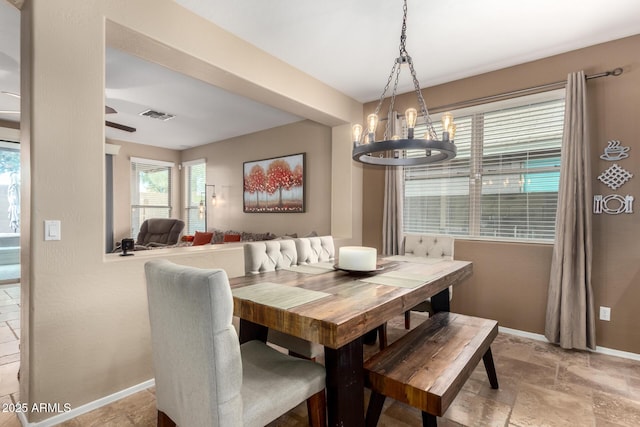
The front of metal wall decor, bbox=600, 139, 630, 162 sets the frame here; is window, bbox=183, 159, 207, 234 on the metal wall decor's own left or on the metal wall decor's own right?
on the metal wall decor's own right

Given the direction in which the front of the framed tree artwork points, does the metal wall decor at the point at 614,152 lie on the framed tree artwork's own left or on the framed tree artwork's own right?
on the framed tree artwork's own left

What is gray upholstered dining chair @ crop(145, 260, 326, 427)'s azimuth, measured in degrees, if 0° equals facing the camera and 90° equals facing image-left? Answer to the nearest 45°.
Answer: approximately 225°

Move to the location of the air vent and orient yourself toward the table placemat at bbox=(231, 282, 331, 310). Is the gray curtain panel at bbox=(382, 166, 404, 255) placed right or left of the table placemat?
left

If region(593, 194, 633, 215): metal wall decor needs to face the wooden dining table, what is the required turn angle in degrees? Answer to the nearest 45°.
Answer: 0° — it already faces it
